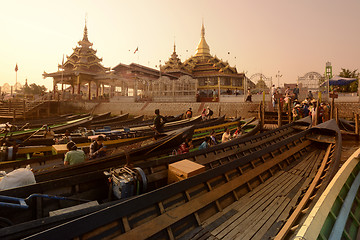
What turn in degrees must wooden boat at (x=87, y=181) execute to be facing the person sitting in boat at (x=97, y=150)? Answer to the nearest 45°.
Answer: approximately 45° to its left

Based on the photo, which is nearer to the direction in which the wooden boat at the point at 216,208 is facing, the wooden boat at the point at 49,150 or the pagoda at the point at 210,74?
the pagoda

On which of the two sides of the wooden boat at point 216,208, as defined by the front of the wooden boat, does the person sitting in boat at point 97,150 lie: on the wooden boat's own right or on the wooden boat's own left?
on the wooden boat's own left

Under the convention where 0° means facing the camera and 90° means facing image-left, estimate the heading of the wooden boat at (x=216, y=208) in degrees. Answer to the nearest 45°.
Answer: approximately 225°

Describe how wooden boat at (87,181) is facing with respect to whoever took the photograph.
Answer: facing away from the viewer and to the right of the viewer

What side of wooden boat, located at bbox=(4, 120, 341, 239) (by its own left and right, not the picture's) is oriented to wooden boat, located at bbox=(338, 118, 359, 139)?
front

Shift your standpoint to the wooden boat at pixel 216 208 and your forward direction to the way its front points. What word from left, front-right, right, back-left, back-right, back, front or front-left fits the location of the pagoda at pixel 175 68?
front-left

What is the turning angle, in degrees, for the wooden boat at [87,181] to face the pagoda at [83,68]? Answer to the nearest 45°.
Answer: approximately 45° to its left

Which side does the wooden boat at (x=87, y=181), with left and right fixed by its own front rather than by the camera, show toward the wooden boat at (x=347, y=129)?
front
